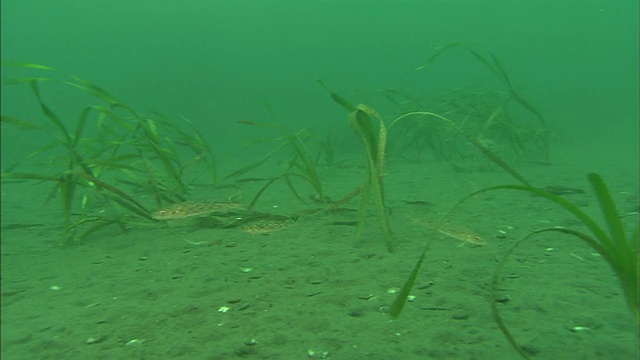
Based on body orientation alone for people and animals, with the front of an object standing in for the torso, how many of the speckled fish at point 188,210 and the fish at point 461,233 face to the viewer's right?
1

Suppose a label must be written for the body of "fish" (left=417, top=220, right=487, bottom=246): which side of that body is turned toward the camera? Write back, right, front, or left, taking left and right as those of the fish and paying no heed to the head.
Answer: right

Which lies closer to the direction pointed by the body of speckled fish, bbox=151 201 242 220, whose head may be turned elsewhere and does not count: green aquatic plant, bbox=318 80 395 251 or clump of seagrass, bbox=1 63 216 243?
the clump of seagrass

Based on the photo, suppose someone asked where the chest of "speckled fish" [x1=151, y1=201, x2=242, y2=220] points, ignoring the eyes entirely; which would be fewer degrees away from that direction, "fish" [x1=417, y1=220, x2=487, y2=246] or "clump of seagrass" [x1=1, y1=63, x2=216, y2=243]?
the clump of seagrass

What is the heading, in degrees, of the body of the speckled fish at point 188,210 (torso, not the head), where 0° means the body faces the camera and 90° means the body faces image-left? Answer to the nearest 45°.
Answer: approximately 90°

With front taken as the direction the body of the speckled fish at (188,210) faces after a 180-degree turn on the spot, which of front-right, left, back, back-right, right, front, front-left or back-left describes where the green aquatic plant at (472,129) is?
front-left

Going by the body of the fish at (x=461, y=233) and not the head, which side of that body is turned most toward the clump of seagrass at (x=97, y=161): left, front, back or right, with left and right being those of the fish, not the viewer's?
back
